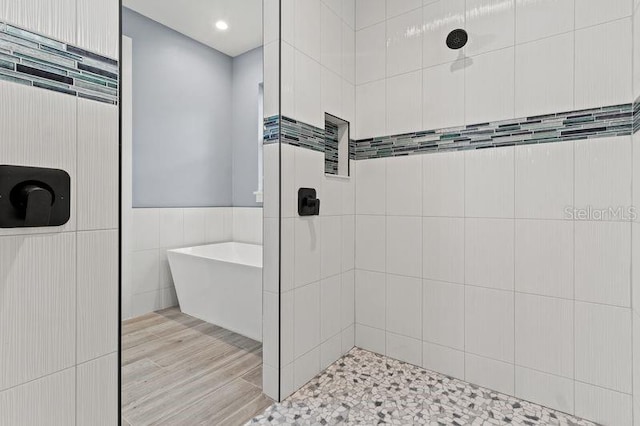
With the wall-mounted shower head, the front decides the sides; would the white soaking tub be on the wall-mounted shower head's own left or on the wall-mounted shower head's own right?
on the wall-mounted shower head's own right

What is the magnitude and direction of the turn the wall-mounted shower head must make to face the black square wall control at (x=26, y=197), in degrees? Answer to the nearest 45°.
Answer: approximately 45° to its right

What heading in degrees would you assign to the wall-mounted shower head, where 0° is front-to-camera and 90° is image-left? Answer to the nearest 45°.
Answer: approximately 0°

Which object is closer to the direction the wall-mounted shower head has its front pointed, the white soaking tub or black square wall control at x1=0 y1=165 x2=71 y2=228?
the black square wall control
